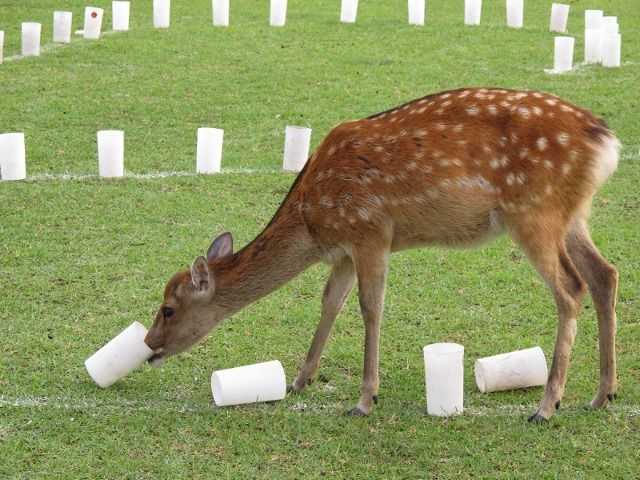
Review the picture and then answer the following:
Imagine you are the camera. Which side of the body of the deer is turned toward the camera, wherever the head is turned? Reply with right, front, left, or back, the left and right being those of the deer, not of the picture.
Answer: left

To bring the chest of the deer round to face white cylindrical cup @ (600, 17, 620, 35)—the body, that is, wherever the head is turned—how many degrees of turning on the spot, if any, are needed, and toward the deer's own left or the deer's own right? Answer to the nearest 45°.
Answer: approximately 90° to the deer's own right

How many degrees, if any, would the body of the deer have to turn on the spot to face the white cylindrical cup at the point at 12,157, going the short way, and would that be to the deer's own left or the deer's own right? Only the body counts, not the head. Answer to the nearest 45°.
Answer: approximately 45° to the deer's own right

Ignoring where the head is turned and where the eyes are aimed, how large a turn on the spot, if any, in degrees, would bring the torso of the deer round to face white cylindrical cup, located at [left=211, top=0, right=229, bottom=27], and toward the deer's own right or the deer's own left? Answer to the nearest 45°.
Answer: approximately 90° to the deer's own right

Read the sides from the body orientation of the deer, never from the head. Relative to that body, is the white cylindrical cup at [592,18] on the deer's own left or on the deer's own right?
on the deer's own right

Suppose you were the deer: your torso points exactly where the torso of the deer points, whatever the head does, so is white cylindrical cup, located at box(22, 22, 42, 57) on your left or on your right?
on your right

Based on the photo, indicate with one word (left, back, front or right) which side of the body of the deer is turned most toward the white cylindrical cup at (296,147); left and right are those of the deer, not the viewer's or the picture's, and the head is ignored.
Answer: right

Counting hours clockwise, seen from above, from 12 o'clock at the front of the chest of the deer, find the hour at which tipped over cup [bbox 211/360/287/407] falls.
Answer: The tipped over cup is roughly at 11 o'clock from the deer.

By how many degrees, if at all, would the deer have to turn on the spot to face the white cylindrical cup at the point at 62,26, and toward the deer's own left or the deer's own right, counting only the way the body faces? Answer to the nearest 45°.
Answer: approximately 45° to the deer's own right
